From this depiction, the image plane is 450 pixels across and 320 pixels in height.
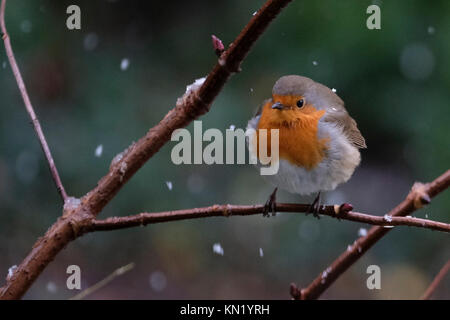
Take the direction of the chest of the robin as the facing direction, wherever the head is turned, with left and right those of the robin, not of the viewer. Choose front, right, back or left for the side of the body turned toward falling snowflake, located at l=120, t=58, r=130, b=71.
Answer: right

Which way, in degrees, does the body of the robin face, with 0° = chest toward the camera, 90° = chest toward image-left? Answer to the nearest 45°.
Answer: approximately 45°

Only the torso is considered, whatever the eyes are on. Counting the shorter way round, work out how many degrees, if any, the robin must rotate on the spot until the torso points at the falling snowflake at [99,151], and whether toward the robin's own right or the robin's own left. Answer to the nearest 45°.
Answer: approximately 90° to the robin's own right
